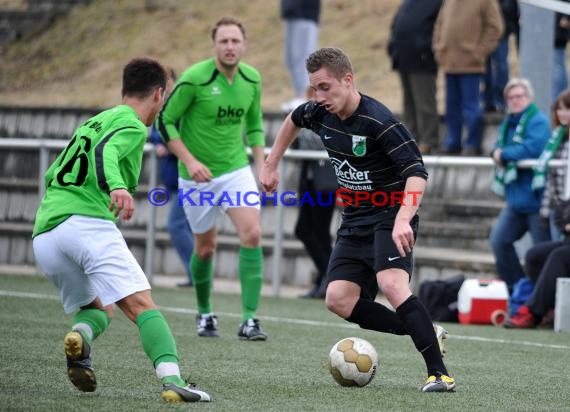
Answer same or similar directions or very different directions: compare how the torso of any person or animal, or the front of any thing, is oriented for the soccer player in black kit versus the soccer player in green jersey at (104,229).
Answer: very different directions

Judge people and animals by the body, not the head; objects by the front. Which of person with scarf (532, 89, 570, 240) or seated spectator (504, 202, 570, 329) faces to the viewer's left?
the seated spectator

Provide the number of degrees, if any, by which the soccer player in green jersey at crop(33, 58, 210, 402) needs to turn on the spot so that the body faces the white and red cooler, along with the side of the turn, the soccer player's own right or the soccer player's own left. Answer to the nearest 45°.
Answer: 0° — they already face it

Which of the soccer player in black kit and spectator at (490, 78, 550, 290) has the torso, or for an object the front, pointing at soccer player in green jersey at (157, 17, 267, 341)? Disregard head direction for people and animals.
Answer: the spectator

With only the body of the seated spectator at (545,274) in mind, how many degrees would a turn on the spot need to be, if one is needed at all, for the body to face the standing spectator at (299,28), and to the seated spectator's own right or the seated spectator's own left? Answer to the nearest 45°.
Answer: approximately 45° to the seated spectator's own right

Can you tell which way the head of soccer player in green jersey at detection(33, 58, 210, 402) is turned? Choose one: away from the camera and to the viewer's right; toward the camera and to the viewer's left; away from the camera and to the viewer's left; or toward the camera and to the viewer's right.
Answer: away from the camera and to the viewer's right

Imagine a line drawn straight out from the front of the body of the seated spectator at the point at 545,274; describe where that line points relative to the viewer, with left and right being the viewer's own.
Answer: facing to the left of the viewer

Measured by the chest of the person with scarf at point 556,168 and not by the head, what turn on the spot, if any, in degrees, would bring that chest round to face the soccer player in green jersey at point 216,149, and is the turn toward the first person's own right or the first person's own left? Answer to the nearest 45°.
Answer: approximately 45° to the first person's own right
